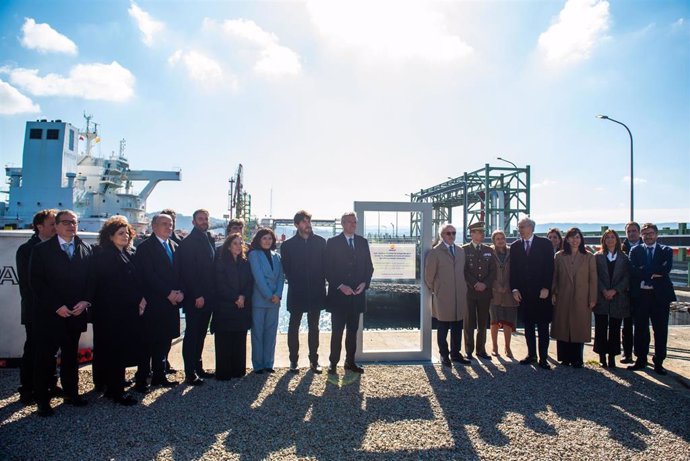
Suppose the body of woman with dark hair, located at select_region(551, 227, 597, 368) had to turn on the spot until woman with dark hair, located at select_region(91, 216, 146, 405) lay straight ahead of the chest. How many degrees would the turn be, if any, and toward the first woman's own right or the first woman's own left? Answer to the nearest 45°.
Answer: approximately 45° to the first woman's own right

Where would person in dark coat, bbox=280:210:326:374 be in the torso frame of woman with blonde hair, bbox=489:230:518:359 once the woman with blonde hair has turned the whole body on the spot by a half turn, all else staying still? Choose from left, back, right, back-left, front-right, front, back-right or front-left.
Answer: back-left

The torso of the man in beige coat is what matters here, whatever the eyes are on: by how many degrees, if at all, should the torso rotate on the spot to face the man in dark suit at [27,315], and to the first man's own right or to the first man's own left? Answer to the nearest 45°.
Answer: approximately 90° to the first man's own right

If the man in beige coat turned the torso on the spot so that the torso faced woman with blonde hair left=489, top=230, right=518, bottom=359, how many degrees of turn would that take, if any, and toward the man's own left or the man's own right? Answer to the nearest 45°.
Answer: approximately 90° to the man's own left

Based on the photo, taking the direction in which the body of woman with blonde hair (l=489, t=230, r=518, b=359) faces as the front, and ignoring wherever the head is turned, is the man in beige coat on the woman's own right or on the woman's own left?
on the woman's own right

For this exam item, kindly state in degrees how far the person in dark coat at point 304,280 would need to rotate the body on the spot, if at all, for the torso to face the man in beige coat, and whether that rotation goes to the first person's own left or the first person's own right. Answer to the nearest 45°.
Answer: approximately 90° to the first person's own left

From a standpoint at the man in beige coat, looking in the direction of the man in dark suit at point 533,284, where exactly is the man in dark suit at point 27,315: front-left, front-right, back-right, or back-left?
back-right

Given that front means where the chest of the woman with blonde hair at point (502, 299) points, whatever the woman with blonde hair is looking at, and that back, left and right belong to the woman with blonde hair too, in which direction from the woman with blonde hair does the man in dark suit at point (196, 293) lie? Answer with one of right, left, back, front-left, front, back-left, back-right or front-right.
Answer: front-right

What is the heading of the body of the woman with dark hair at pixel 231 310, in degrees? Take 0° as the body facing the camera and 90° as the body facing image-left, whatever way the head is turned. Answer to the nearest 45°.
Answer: approximately 315°
